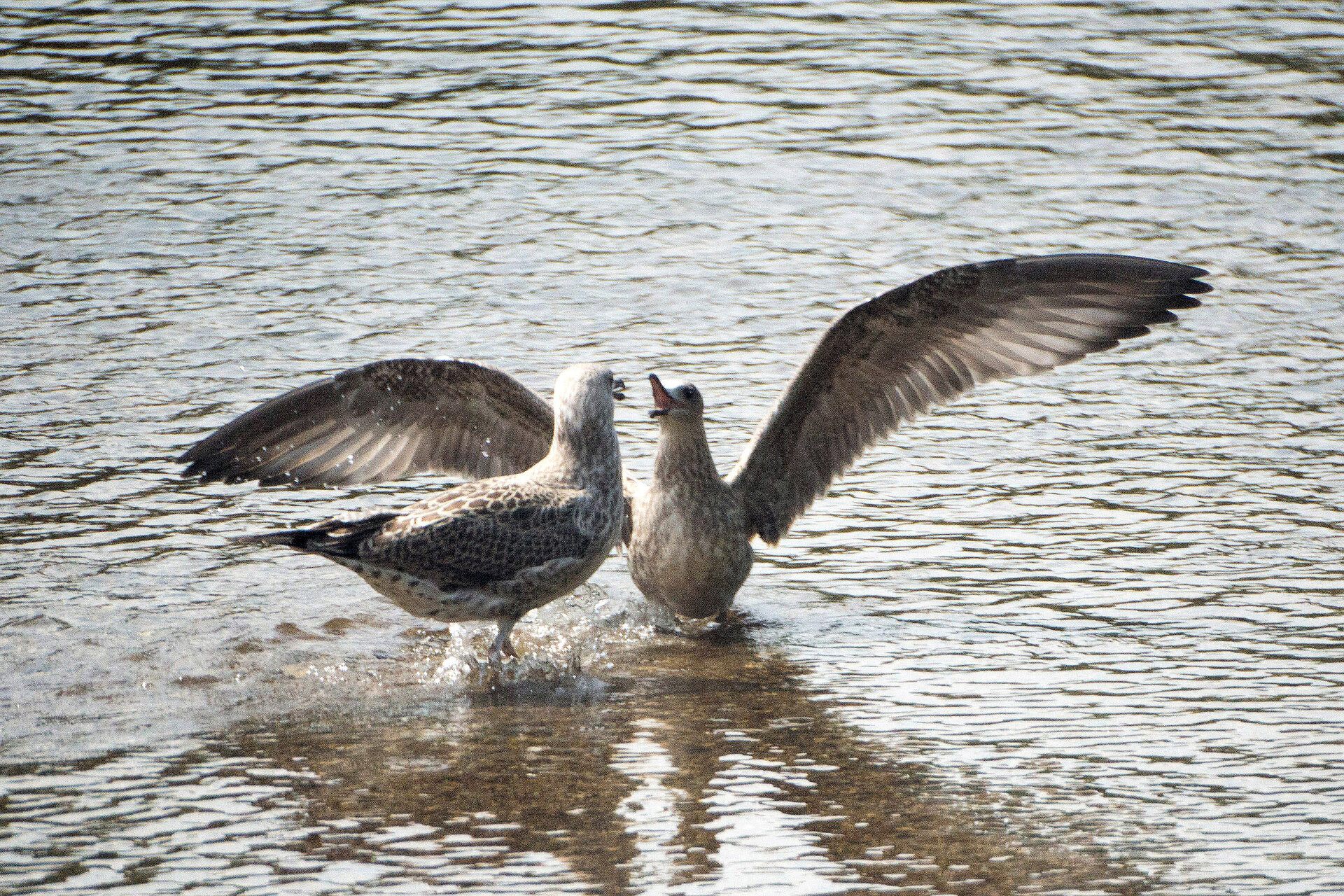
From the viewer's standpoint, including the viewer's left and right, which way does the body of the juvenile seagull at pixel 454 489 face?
facing to the right of the viewer
